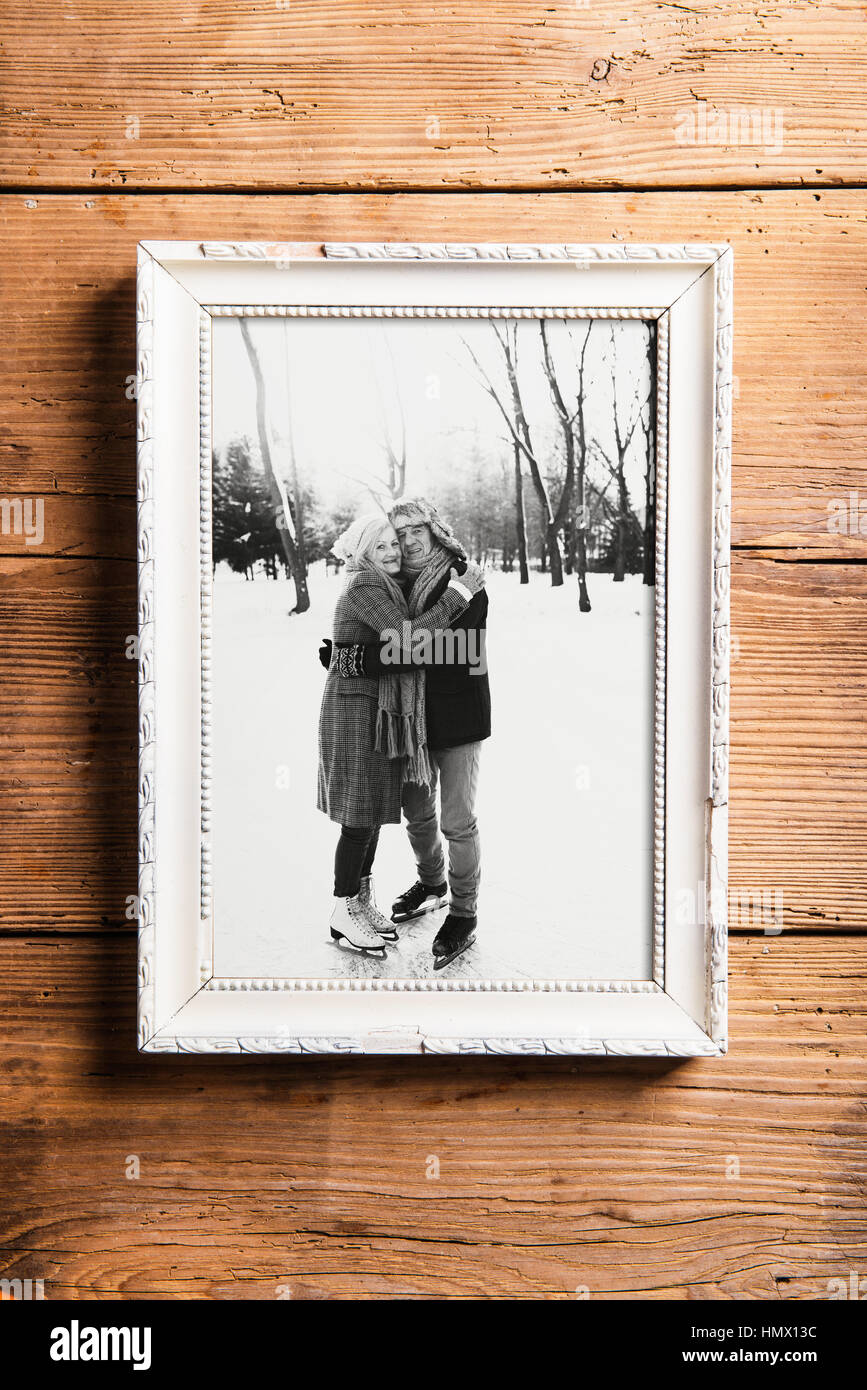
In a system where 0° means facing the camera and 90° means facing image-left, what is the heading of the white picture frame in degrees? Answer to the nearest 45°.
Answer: approximately 0°
